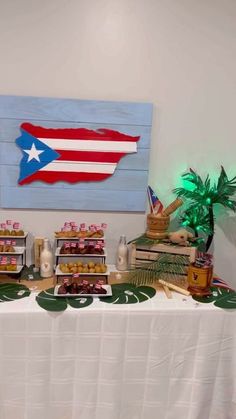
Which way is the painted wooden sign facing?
toward the camera

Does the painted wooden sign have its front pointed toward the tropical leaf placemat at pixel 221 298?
no

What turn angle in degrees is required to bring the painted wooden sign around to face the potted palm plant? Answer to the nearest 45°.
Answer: approximately 90° to its left

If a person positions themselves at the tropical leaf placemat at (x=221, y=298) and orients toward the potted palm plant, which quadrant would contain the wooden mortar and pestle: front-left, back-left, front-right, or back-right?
front-left

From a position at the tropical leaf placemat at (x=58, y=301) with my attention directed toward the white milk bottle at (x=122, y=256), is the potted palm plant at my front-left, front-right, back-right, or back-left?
front-right

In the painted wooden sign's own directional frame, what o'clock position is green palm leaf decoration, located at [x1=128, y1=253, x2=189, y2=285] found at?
The green palm leaf decoration is roughly at 10 o'clock from the painted wooden sign.

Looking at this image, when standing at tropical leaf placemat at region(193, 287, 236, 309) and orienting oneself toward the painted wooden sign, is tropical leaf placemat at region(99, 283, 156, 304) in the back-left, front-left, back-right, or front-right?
front-left
